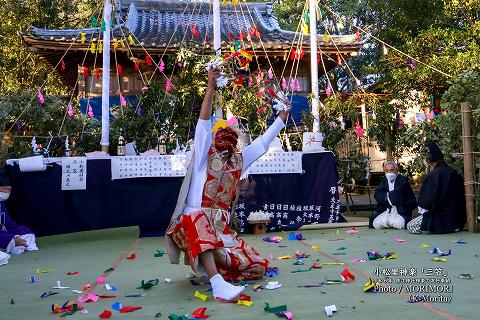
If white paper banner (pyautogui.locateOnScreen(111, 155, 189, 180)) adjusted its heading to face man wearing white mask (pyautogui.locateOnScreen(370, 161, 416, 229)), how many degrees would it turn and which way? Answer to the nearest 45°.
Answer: approximately 90° to its left

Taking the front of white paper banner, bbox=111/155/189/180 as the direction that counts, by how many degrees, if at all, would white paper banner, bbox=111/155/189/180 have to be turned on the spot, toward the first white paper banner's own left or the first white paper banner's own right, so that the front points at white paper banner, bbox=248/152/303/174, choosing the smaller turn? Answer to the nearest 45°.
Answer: approximately 90° to the first white paper banner's own left

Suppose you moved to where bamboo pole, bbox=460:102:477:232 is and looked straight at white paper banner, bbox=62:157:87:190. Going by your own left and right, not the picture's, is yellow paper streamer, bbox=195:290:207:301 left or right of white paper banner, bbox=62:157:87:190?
left

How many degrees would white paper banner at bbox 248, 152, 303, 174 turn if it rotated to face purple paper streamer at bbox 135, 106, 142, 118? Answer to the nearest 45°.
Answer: approximately 90° to its right

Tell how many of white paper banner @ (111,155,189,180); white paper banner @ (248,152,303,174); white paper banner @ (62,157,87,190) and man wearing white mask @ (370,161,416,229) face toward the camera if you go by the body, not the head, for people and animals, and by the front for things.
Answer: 4

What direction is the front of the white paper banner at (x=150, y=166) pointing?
toward the camera

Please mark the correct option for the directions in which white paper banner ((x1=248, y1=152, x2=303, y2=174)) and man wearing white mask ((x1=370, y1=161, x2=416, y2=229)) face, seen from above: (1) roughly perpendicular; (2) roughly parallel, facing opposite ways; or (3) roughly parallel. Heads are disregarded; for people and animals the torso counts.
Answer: roughly parallel

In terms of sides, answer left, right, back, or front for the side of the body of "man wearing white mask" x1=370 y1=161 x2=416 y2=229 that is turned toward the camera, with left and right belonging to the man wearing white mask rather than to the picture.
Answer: front

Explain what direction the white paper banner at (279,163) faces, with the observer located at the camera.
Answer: facing the viewer

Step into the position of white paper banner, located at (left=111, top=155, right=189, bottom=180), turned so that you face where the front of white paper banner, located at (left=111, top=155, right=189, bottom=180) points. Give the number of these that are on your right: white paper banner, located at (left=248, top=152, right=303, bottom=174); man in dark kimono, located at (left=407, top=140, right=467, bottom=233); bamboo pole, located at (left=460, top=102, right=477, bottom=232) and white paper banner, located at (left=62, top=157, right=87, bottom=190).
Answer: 1

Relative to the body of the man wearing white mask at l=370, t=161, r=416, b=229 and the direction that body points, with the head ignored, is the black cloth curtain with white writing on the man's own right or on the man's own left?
on the man's own right
